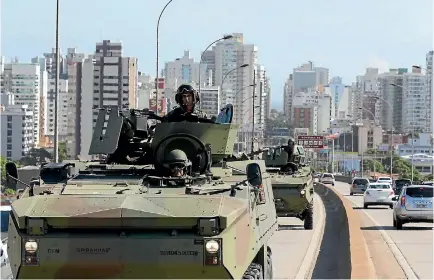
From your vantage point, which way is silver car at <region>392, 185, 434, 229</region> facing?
away from the camera

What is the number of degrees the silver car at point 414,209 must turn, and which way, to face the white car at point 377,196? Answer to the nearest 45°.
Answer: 0° — it already faces it

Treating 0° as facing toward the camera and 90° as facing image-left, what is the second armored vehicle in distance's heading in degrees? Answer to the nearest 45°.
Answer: approximately 0°

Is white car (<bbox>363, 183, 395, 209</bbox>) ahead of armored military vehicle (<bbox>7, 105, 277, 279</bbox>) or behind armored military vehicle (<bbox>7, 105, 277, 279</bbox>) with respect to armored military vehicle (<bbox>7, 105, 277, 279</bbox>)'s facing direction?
behind

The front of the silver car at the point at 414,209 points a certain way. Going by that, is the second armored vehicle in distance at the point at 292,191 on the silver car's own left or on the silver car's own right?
on the silver car's own left

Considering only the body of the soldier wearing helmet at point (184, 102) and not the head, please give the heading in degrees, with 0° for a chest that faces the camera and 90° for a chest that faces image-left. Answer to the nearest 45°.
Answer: approximately 0°

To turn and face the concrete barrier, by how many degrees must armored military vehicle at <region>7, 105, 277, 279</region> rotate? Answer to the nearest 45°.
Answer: approximately 135° to its left

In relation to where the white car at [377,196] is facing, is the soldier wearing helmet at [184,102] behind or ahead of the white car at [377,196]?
behind

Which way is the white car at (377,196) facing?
away from the camera
